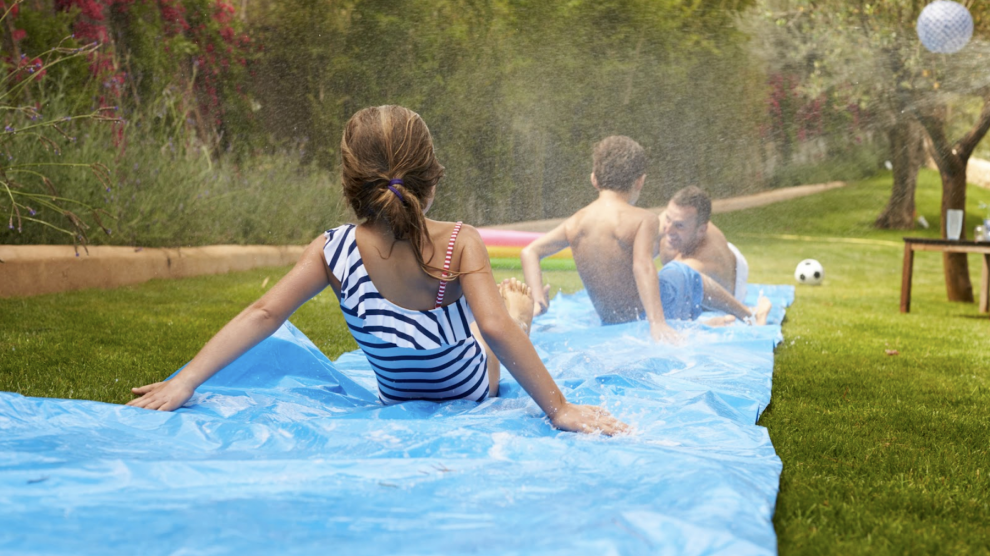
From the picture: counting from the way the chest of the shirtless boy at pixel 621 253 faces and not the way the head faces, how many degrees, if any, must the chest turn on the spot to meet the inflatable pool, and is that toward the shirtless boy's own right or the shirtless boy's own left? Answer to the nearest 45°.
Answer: approximately 45° to the shirtless boy's own left

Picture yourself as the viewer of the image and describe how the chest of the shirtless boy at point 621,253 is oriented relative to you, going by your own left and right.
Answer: facing away from the viewer and to the right of the viewer

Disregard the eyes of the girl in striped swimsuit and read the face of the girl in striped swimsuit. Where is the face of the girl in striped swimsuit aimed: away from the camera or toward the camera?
away from the camera

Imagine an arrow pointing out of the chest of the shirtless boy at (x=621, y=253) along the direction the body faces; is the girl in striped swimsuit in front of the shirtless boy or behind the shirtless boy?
behind

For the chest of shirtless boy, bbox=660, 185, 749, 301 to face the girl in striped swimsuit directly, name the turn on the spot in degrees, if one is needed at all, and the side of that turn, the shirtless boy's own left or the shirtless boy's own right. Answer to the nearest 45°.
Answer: approximately 45° to the shirtless boy's own left

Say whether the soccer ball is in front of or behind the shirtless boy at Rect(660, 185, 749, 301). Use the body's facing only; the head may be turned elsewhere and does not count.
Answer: behind

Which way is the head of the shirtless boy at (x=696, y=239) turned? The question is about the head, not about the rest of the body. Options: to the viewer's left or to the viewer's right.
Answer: to the viewer's left
